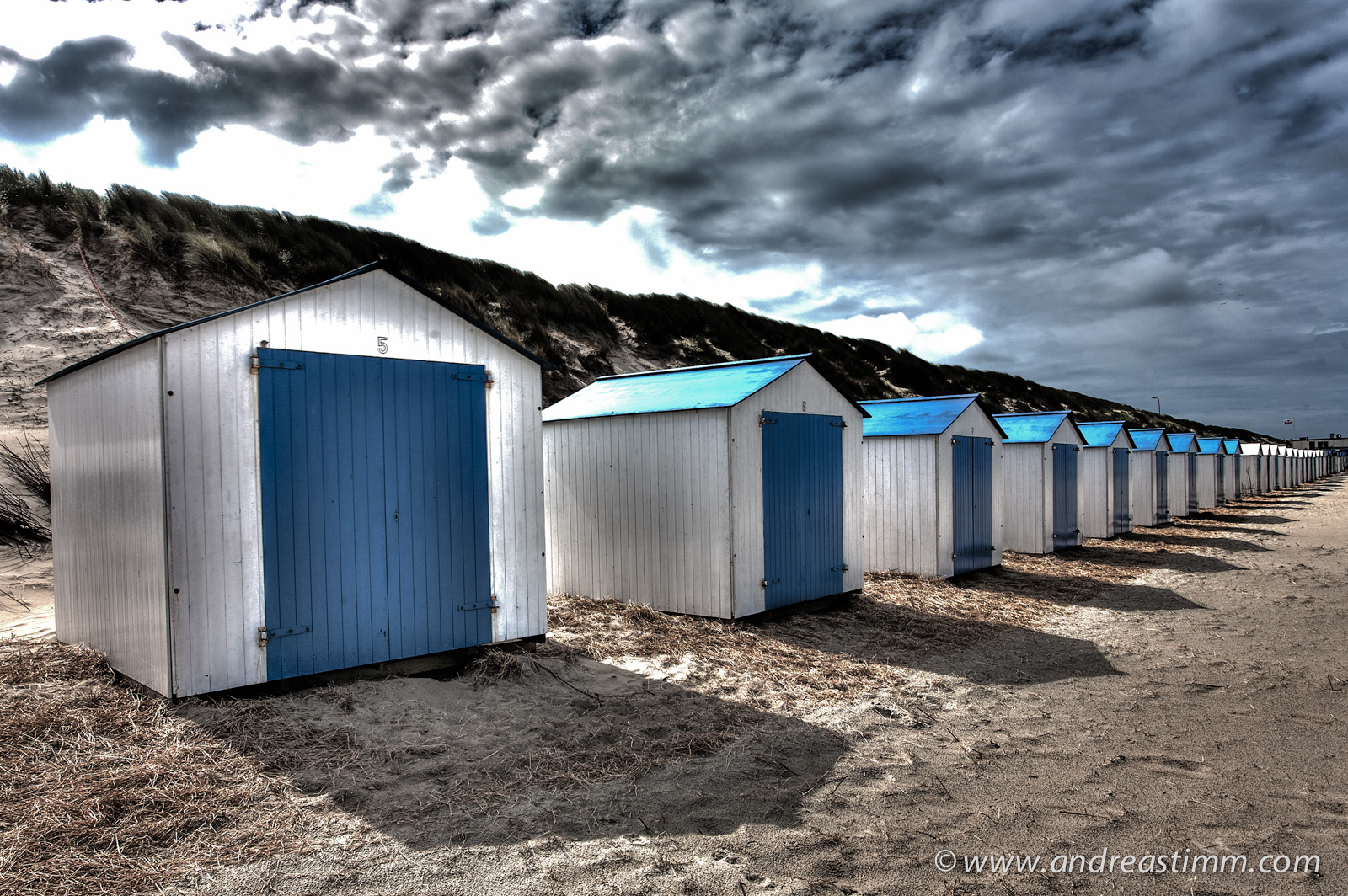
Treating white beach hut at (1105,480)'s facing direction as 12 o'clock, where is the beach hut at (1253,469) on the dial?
The beach hut is roughly at 8 o'clock from the white beach hut.

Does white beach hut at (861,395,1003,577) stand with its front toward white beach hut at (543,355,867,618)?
no

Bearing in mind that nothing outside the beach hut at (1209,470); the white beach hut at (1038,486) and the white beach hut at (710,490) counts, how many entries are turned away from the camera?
0

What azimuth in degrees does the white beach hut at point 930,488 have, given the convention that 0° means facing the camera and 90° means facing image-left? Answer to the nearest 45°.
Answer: approximately 315°

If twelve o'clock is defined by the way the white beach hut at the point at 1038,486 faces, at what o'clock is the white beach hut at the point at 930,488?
the white beach hut at the point at 930,488 is roughly at 2 o'clock from the white beach hut at the point at 1038,486.

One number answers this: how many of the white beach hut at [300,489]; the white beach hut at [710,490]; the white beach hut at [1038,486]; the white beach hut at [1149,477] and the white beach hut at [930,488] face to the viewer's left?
0

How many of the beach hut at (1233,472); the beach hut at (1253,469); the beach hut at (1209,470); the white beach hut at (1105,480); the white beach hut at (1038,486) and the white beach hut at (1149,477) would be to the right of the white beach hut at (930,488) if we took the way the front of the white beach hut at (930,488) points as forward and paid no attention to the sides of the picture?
0

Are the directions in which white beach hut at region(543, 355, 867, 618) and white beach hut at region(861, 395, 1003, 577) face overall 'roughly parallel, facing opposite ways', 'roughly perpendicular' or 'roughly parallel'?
roughly parallel

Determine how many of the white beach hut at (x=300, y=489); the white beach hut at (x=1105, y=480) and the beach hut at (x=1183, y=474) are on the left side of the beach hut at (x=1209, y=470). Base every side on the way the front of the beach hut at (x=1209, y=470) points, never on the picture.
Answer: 0

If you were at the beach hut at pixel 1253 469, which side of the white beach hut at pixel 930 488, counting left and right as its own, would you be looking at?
left

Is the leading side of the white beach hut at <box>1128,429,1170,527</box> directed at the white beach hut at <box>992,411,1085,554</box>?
no

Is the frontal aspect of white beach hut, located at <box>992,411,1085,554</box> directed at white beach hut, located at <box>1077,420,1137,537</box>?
no

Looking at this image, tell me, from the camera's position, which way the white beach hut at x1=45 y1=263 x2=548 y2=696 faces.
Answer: facing the viewer and to the right of the viewer

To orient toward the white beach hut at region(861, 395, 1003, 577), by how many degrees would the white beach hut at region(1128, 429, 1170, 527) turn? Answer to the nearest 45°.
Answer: approximately 45° to its right

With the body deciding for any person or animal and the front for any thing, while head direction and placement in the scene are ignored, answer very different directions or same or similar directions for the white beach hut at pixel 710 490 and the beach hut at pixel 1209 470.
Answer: same or similar directions

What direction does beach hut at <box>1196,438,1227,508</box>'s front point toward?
to the viewer's right

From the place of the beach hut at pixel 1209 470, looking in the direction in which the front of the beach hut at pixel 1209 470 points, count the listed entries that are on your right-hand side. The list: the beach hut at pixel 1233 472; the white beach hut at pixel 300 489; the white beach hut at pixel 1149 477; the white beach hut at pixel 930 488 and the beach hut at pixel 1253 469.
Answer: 3
